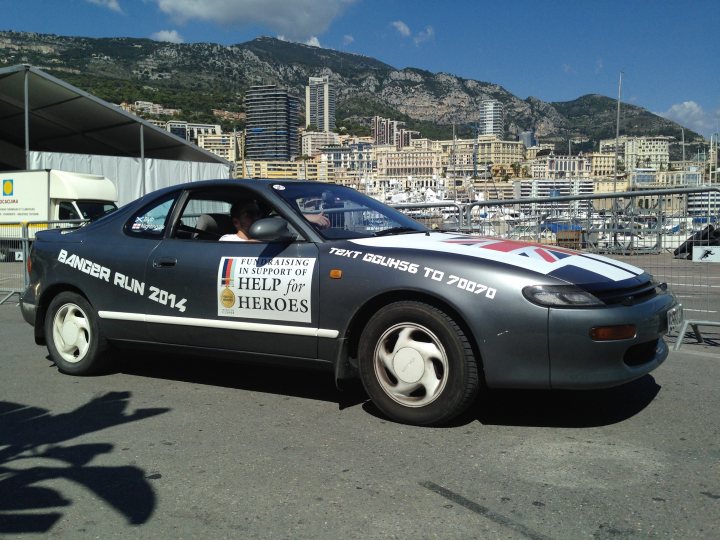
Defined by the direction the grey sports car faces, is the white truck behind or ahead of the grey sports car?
behind

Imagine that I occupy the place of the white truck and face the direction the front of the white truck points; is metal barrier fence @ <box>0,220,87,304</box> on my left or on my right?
on my right

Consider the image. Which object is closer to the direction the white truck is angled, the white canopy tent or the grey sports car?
the grey sports car

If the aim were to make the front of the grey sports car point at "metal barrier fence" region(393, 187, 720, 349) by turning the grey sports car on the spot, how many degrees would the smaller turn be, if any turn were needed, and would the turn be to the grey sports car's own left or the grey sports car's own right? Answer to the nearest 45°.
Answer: approximately 90° to the grey sports car's own left

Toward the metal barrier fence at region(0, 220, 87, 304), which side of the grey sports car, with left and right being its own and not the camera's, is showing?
back

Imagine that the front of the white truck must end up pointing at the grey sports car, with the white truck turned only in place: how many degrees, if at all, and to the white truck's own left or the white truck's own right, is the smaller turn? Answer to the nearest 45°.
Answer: approximately 45° to the white truck's own right

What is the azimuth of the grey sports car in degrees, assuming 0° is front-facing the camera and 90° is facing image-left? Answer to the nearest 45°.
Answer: approximately 315°

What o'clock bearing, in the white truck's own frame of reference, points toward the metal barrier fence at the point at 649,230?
The metal barrier fence is roughly at 1 o'clock from the white truck.

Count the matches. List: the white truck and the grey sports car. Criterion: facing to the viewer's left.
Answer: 0

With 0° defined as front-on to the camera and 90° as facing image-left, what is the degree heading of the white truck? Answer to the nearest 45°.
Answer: approximately 315°
